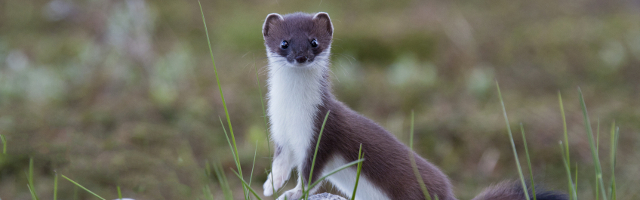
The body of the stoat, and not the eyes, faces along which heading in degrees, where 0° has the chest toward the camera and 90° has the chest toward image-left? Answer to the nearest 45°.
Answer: approximately 45°
